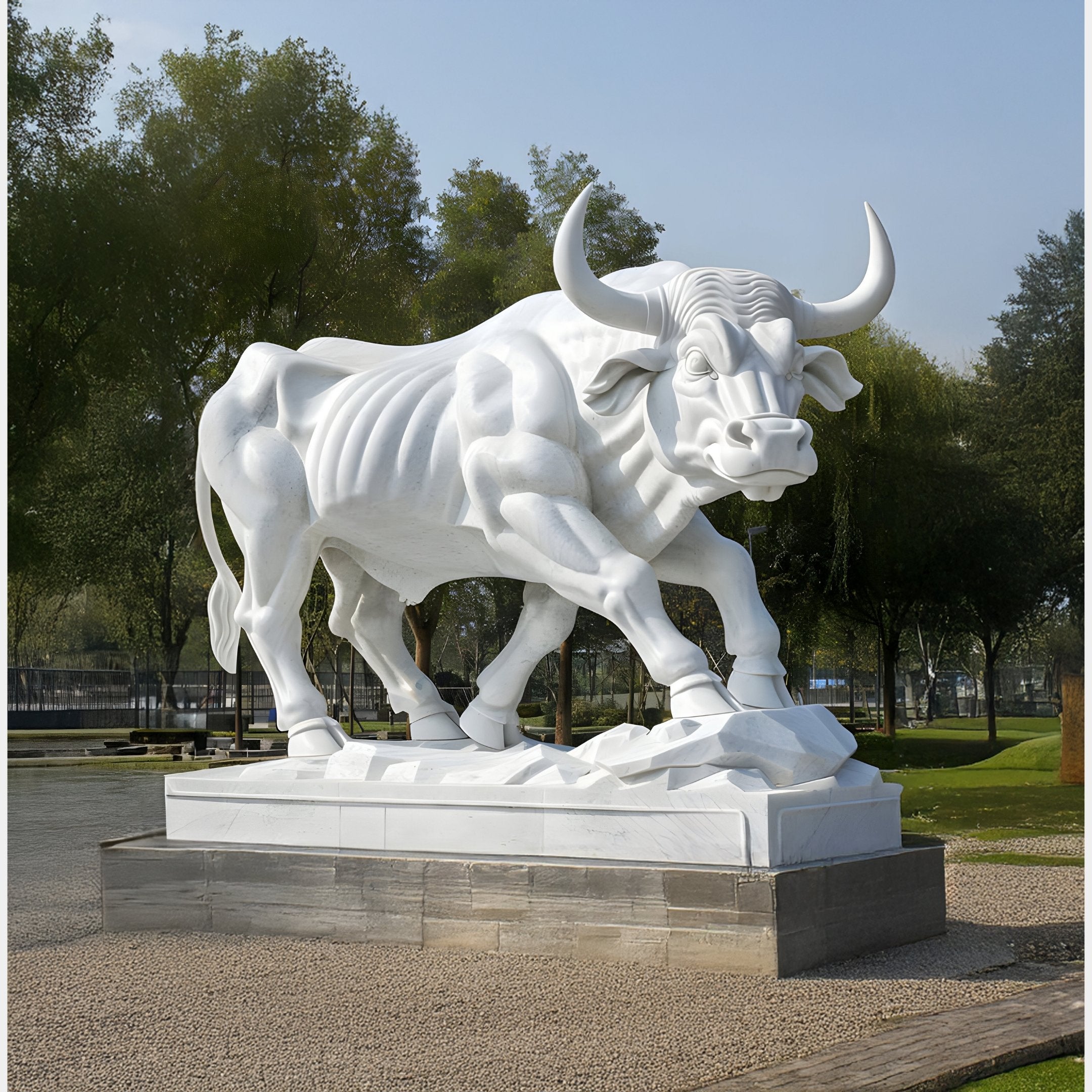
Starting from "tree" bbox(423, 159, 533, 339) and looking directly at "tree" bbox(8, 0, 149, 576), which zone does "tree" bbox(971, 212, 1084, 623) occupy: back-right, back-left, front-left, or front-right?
back-left

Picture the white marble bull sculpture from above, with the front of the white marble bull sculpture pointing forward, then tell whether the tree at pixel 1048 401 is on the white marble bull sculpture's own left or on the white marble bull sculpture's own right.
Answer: on the white marble bull sculpture's own left

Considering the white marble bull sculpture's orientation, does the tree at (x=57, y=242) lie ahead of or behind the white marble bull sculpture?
behind

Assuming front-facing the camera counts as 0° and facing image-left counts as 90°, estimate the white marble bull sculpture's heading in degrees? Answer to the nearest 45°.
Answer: approximately 315°
